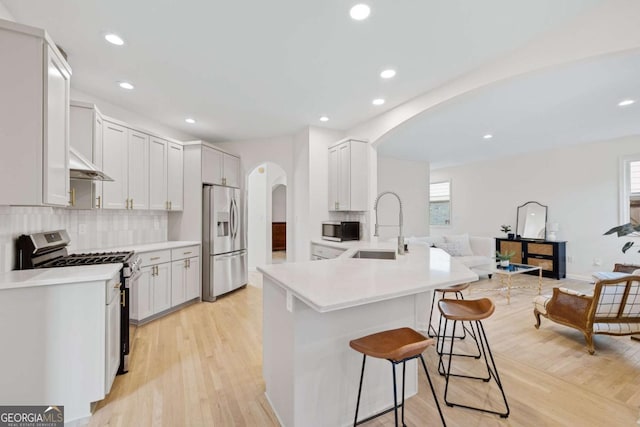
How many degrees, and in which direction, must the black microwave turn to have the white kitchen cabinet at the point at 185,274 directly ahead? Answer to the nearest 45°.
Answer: approximately 45° to its right

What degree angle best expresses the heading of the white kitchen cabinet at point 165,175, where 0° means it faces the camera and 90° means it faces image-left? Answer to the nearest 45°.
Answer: approximately 315°

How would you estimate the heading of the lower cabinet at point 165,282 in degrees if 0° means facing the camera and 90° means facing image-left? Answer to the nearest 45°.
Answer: approximately 315°

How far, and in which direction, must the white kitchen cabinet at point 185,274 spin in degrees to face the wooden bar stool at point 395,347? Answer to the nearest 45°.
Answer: approximately 45° to its right

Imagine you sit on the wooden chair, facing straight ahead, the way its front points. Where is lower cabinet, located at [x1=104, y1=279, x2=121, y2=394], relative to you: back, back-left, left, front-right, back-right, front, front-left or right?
left

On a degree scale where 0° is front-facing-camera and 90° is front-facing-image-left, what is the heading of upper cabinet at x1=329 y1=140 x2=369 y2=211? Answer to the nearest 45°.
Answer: approximately 45°

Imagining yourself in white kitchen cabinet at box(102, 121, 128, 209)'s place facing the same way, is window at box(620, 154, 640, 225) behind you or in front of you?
in front

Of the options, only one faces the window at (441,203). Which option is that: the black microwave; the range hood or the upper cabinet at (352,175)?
the range hood

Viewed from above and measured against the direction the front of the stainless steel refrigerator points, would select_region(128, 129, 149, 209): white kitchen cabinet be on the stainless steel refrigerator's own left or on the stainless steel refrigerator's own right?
on the stainless steel refrigerator's own right

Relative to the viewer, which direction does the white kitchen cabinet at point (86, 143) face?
to the viewer's right

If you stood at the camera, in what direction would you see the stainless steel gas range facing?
facing to the right of the viewer

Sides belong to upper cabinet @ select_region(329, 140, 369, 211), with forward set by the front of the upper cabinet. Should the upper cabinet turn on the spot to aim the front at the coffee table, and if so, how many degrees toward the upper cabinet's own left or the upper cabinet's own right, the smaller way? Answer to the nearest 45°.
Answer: approximately 135° to the upper cabinet's own left

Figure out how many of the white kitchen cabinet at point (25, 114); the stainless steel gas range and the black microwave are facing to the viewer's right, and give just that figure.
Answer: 2

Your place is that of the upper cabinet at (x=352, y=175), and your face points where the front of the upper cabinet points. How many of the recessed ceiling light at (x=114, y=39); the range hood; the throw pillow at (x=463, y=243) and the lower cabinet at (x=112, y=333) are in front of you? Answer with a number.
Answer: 3

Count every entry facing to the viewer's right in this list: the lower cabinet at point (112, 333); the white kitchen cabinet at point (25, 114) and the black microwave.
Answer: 2
